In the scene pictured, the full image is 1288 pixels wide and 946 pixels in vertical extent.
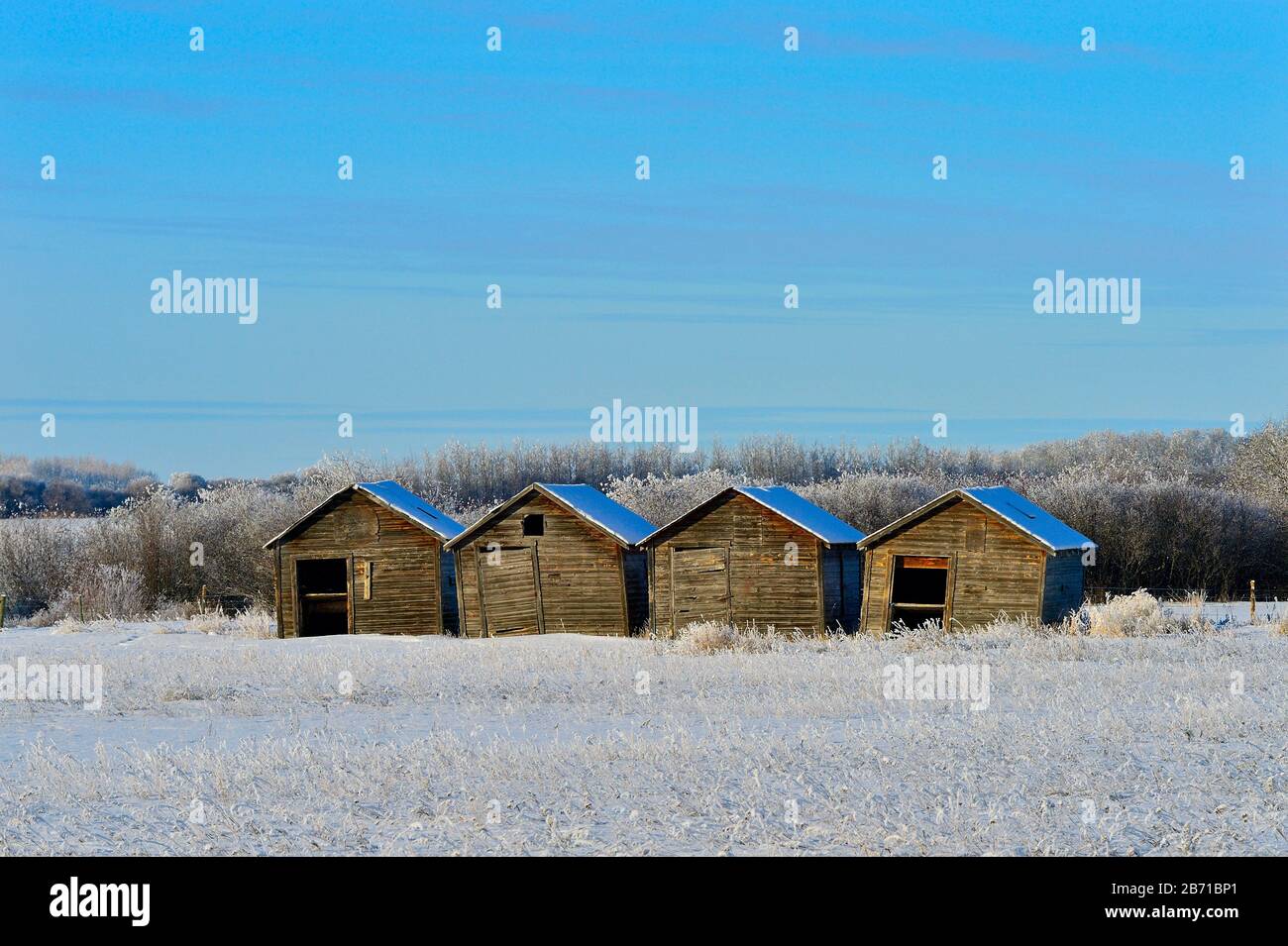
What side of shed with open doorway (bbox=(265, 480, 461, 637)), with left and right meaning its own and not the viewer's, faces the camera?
front

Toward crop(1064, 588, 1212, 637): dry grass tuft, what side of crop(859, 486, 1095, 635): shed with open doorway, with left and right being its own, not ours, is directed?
left

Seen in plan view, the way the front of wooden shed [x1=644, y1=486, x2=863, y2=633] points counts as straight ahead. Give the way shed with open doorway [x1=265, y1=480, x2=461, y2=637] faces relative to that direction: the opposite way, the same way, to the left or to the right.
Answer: the same way

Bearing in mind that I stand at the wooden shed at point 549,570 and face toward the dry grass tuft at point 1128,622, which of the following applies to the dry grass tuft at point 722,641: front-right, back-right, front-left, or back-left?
front-right

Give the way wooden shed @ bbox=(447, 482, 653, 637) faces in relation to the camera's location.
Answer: facing the viewer

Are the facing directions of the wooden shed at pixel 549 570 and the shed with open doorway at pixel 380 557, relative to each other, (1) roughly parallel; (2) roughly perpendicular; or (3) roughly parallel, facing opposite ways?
roughly parallel

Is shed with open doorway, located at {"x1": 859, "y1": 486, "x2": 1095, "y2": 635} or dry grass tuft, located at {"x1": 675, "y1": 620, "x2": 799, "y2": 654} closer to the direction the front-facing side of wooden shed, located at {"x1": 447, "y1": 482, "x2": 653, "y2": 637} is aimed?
the dry grass tuft

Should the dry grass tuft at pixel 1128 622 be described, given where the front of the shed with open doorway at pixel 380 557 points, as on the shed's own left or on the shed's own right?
on the shed's own left

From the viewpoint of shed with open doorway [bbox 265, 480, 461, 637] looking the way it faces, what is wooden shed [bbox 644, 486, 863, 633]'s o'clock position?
The wooden shed is roughly at 10 o'clock from the shed with open doorway.

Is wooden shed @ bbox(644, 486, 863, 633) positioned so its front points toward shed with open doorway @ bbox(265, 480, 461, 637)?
no

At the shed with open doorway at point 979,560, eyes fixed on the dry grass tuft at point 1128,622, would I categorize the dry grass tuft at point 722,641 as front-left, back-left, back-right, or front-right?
back-right

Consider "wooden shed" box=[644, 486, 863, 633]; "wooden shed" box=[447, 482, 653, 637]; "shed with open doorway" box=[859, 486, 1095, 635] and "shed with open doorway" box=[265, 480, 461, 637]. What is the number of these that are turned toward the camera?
4
